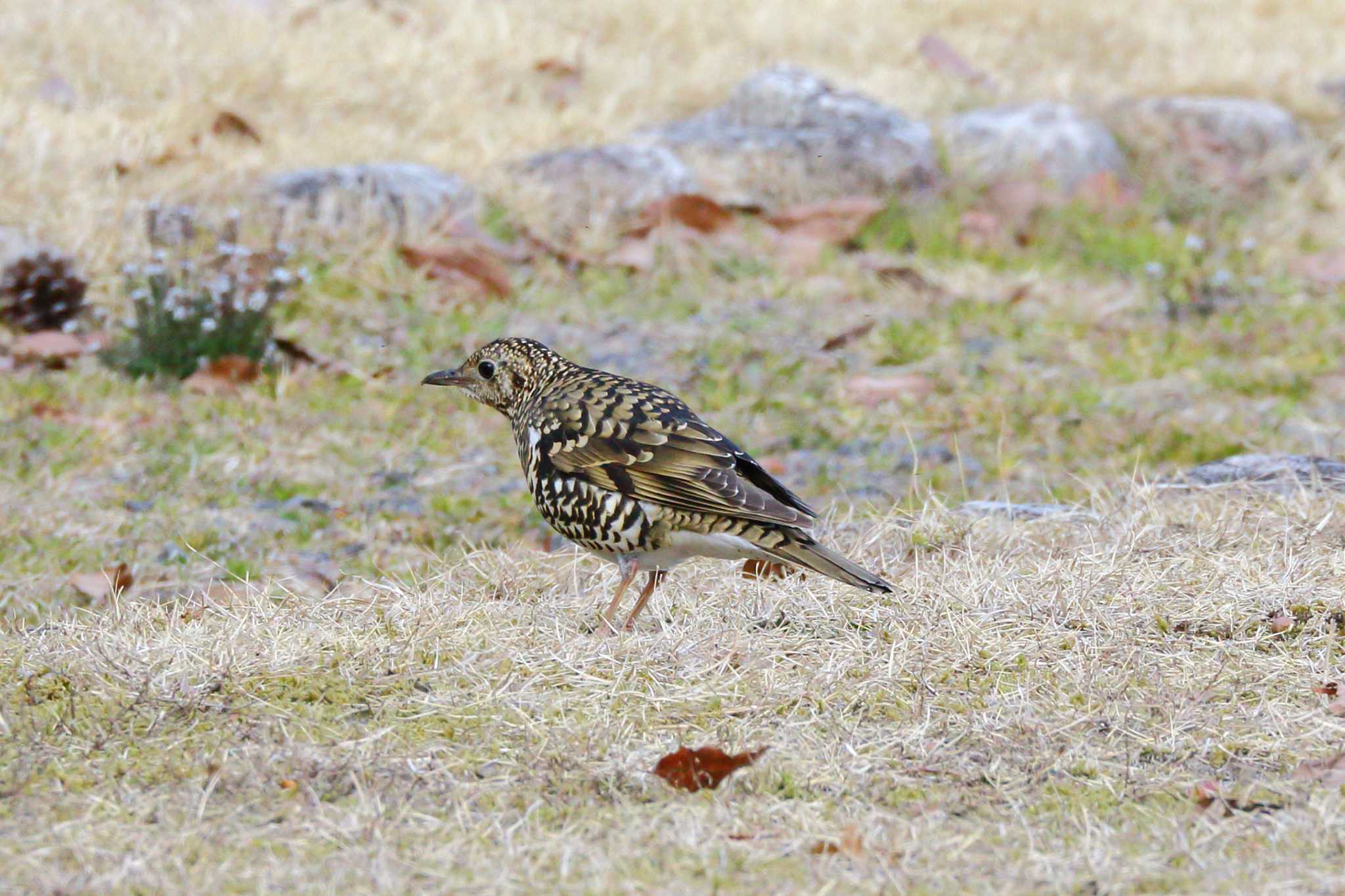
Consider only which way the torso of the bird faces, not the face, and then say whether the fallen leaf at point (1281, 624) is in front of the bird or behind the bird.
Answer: behind

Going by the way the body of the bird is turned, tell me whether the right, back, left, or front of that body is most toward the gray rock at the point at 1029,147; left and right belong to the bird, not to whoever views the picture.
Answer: right

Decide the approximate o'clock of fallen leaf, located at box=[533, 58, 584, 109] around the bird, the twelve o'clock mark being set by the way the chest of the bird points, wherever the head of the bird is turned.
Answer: The fallen leaf is roughly at 3 o'clock from the bird.

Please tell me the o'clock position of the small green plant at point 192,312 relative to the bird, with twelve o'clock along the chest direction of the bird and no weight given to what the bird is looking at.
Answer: The small green plant is roughly at 2 o'clock from the bird.

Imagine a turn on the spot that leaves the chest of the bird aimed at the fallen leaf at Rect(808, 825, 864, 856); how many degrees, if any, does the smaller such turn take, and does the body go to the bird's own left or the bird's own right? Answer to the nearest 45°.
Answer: approximately 90° to the bird's own left

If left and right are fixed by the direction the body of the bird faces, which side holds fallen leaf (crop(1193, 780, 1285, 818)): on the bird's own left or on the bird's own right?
on the bird's own left

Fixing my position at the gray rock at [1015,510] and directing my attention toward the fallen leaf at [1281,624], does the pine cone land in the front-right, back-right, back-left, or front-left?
back-right

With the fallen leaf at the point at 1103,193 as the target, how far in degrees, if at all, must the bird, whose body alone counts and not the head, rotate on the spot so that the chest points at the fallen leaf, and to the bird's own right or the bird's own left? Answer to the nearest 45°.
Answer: approximately 135° to the bird's own right

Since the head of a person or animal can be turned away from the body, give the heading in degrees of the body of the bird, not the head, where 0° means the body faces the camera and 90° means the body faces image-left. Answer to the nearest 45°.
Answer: approximately 90°

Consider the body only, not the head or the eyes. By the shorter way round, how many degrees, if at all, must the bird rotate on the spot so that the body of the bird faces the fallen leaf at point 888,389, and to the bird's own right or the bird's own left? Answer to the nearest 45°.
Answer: approximately 90° to the bird's own right

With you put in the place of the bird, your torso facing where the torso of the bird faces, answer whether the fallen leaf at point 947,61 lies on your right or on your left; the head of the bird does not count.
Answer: on your right

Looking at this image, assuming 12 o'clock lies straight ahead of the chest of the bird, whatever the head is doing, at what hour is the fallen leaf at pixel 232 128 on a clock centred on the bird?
The fallen leaf is roughly at 2 o'clock from the bird.
